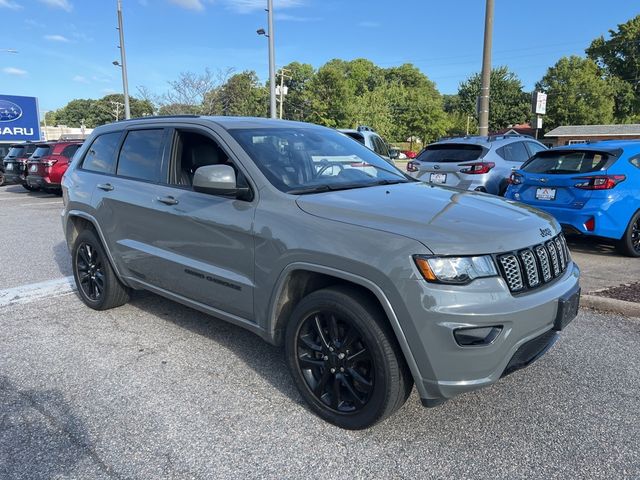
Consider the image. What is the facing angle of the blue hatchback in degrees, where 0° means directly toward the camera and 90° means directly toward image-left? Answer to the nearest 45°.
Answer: approximately 225°

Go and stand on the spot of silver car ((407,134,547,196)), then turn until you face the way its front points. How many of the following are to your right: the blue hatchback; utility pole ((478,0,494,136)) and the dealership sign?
1

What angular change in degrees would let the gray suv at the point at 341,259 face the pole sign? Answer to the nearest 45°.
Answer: approximately 90° to its left

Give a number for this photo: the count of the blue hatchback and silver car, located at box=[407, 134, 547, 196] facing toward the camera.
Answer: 0

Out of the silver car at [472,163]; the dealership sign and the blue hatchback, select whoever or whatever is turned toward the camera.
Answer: the dealership sign

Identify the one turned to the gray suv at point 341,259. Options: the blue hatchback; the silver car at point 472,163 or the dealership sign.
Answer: the dealership sign

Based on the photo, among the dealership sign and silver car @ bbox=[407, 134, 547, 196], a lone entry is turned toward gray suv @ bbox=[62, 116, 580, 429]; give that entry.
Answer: the dealership sign

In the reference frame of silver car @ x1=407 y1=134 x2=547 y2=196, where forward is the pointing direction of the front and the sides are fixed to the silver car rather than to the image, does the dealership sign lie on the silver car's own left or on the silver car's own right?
on the silver car's own left

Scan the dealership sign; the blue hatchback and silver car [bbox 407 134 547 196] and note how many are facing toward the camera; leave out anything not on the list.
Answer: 1

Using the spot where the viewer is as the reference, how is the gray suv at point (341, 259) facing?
facing the viewer and to the right of the viewer

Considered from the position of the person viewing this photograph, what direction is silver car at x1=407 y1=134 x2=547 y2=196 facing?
facing away from the viewer and to the right of the viewer

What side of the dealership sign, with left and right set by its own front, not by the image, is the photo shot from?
front

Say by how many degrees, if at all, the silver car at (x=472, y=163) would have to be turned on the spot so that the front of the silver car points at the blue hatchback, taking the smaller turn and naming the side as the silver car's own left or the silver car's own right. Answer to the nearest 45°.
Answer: approximately 90° to the silver car's own right

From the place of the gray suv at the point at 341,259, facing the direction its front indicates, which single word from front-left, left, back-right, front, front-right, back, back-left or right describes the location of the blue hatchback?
left

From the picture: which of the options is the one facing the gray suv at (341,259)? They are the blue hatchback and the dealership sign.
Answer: the dealership sign
